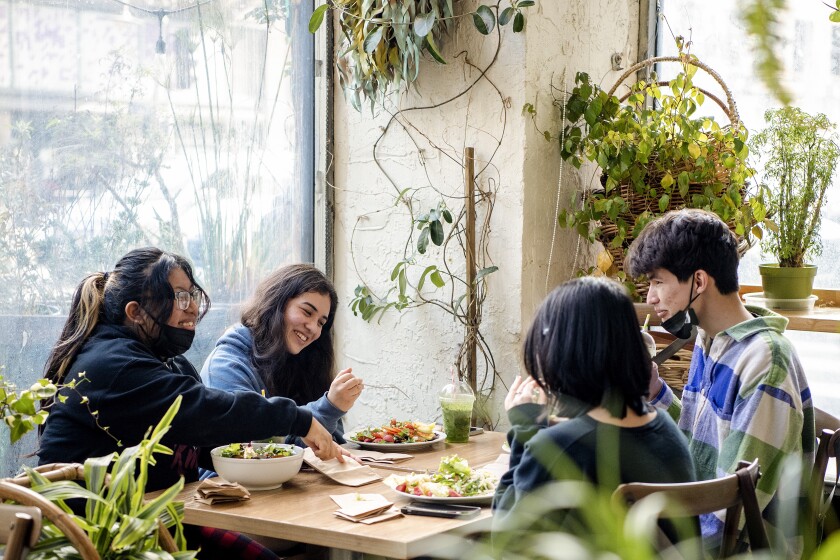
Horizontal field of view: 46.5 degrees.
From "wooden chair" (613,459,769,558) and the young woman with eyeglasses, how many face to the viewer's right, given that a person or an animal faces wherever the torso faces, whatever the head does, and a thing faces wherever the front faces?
1

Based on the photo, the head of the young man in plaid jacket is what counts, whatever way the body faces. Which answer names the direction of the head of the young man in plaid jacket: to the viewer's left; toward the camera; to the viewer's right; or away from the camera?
to the viewer's left

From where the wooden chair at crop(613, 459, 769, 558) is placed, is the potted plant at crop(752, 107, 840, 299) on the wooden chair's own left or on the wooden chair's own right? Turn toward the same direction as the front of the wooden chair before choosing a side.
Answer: on the wooden chair's own right

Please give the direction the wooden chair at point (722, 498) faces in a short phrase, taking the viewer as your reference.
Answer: facing away from the viewer and to the left of the viewer

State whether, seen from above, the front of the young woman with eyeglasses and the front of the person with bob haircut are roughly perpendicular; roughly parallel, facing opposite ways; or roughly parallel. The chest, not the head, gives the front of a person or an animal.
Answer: roughly perpendicular

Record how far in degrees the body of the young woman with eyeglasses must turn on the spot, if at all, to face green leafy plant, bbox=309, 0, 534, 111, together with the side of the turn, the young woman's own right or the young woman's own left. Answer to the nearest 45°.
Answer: approximately 45° to the young woman's own left

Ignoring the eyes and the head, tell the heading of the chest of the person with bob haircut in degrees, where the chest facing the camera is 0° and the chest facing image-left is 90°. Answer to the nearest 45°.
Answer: approximately 135°

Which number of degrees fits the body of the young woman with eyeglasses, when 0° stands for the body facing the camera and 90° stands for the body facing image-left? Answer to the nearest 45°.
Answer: approximately 270°
